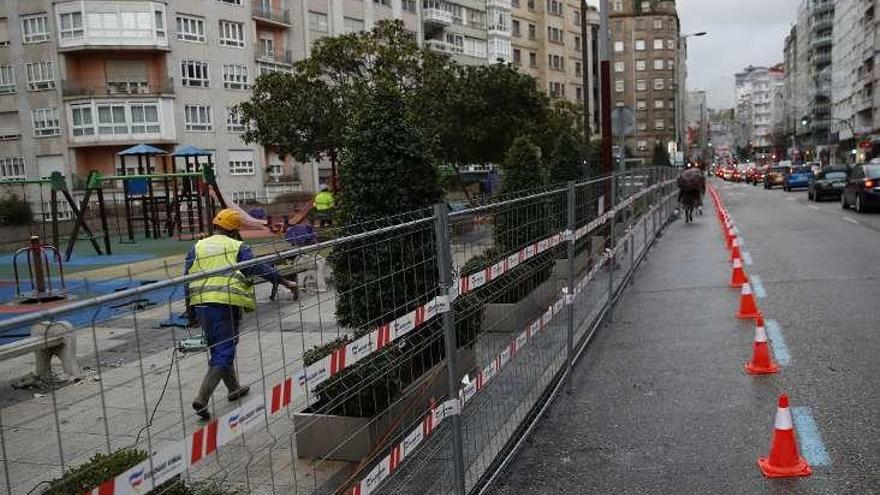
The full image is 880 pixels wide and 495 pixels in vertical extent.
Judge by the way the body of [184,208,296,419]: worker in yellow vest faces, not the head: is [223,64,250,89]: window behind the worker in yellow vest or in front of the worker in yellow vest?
in front

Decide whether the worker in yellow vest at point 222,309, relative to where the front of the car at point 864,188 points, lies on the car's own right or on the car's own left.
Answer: on the car's own left

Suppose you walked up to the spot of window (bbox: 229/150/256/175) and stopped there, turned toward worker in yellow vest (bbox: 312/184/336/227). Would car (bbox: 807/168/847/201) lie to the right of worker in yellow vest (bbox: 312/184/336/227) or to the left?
left

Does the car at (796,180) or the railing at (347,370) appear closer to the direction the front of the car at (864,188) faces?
the car

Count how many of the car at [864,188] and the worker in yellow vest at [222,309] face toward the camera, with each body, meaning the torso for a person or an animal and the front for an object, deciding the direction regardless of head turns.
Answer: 0

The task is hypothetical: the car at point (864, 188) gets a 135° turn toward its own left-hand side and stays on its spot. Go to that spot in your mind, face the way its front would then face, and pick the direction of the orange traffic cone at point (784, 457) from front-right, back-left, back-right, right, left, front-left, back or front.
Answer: front

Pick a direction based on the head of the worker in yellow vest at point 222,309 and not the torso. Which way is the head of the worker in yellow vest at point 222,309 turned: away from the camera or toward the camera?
away from the camera

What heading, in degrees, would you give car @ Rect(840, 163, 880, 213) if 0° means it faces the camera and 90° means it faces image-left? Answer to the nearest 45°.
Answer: approximately 135°

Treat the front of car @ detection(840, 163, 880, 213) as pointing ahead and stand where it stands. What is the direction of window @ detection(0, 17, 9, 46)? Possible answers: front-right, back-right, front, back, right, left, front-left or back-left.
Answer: front-left
